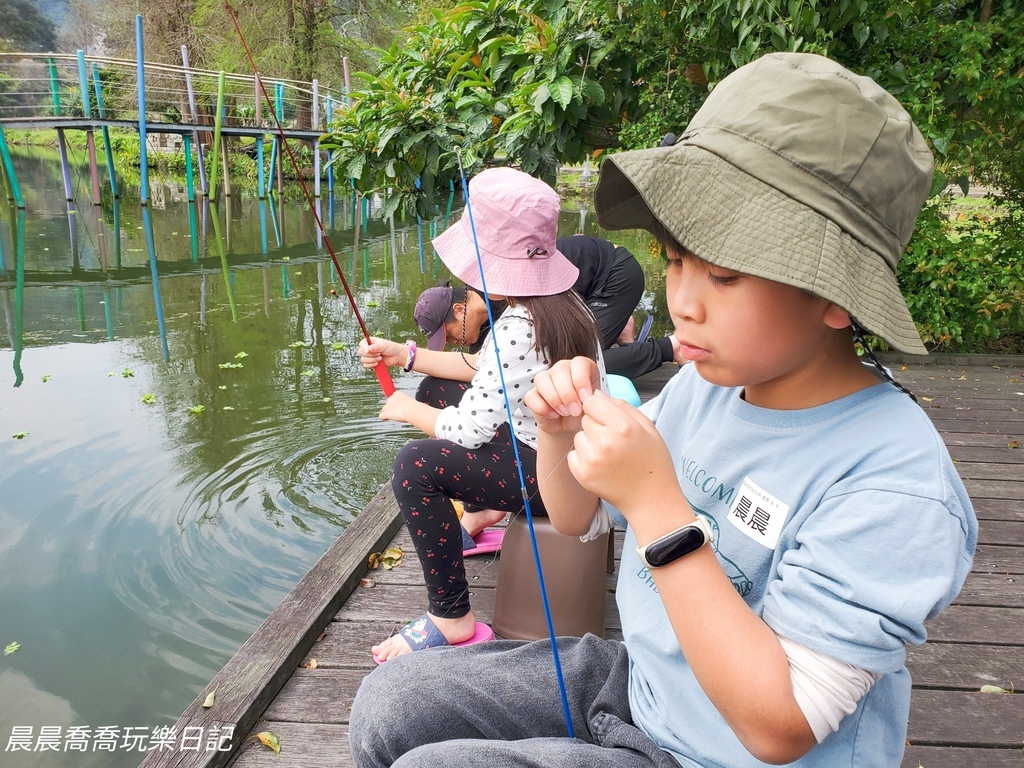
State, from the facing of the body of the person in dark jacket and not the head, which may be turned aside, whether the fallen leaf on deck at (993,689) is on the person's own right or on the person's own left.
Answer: on the person's own left

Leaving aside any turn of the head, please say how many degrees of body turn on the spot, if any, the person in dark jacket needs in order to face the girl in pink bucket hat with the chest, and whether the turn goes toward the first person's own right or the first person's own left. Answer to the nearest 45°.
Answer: approximately 90° to the first person's own left

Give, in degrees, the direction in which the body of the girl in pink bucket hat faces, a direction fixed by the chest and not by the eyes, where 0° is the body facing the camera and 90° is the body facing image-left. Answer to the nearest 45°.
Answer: approximately 90°

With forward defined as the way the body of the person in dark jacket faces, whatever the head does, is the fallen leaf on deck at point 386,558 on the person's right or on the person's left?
on the person's left

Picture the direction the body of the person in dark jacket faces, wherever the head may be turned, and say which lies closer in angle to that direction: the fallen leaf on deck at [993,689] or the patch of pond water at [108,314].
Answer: the patch of pond water

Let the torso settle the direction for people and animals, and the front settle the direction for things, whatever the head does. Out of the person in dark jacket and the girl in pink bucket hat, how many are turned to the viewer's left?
2

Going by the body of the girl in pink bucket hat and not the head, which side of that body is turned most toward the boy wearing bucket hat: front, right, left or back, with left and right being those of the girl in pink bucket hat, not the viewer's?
left

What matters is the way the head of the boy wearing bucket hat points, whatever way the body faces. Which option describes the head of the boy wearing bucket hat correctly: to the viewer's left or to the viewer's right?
to the viewer's left

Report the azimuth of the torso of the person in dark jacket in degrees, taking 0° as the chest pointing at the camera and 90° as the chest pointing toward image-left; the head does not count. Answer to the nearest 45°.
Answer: approximately 90°

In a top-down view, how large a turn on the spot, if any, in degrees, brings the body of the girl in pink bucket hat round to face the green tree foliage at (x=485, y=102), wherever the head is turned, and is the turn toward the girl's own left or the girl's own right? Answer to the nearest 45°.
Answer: approximately 90° to the girl's own right

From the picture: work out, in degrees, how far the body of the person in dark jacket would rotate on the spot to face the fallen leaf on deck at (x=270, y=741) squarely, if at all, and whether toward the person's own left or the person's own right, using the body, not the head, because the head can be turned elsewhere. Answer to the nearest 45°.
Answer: approximately 90° to the person's own left
